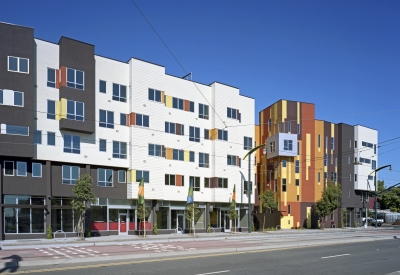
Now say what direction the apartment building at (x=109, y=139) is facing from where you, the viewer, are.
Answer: facing the viewer and to the right of the viewer
